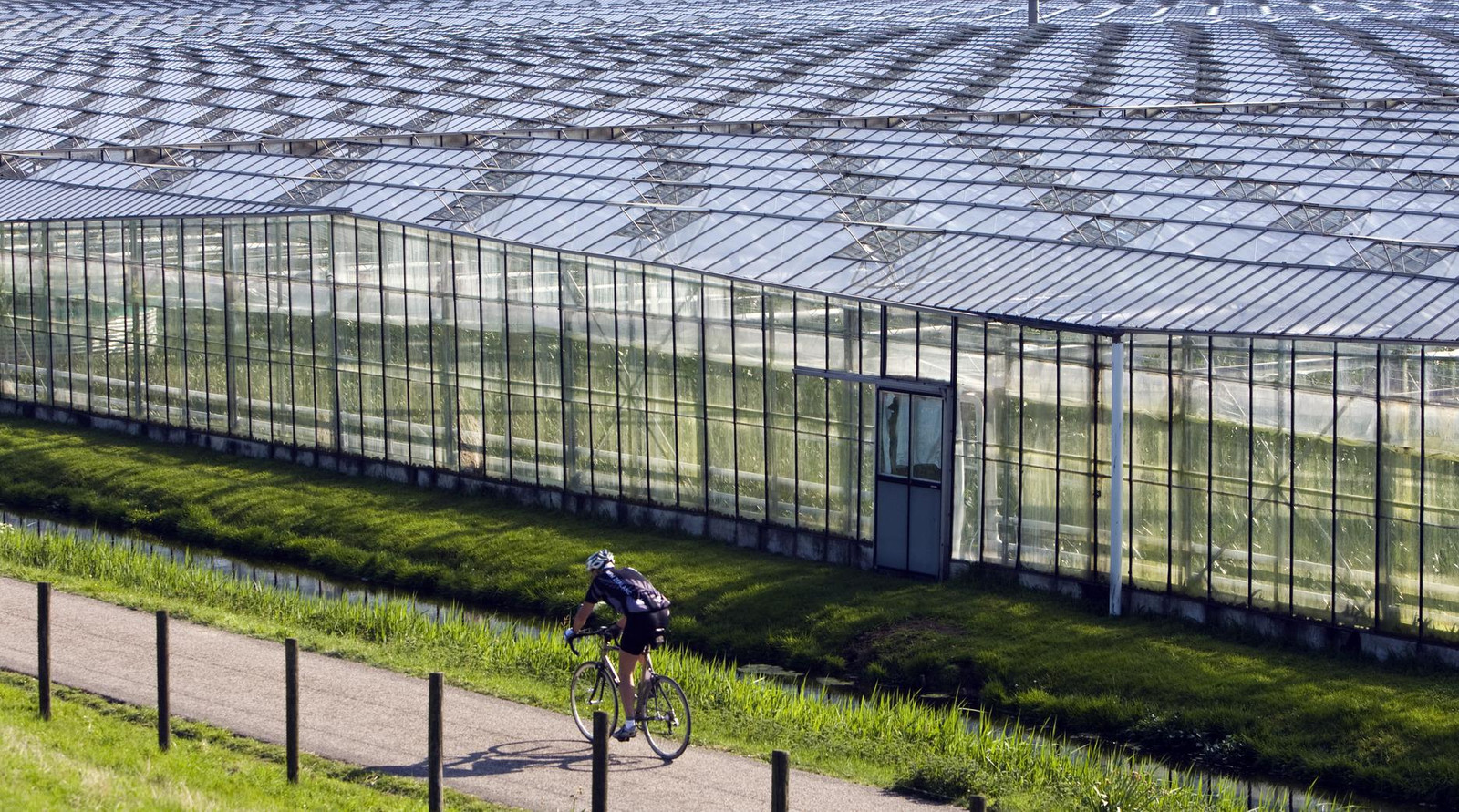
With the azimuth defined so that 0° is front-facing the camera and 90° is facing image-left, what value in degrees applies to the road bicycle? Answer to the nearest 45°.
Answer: approximately 135°

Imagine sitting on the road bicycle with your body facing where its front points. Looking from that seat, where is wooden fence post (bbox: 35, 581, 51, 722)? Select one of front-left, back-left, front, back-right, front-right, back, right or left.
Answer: front-left

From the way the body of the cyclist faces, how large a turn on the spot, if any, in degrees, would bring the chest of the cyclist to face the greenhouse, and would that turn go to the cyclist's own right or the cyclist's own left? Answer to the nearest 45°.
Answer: approximately 45° to the cyclist's own right

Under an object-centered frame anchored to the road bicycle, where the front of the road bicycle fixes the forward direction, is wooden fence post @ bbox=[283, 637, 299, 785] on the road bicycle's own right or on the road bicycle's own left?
on the road bicycle's own left

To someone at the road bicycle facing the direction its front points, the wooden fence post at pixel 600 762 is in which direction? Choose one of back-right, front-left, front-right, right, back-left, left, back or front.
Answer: back-left

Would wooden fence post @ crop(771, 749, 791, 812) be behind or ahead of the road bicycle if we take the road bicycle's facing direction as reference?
behind

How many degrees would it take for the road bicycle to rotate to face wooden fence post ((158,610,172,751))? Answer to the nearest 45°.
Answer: approximately 45° to its left

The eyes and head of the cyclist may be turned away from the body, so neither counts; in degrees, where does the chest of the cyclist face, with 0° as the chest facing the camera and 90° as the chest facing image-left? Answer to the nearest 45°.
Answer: approximately 135°
